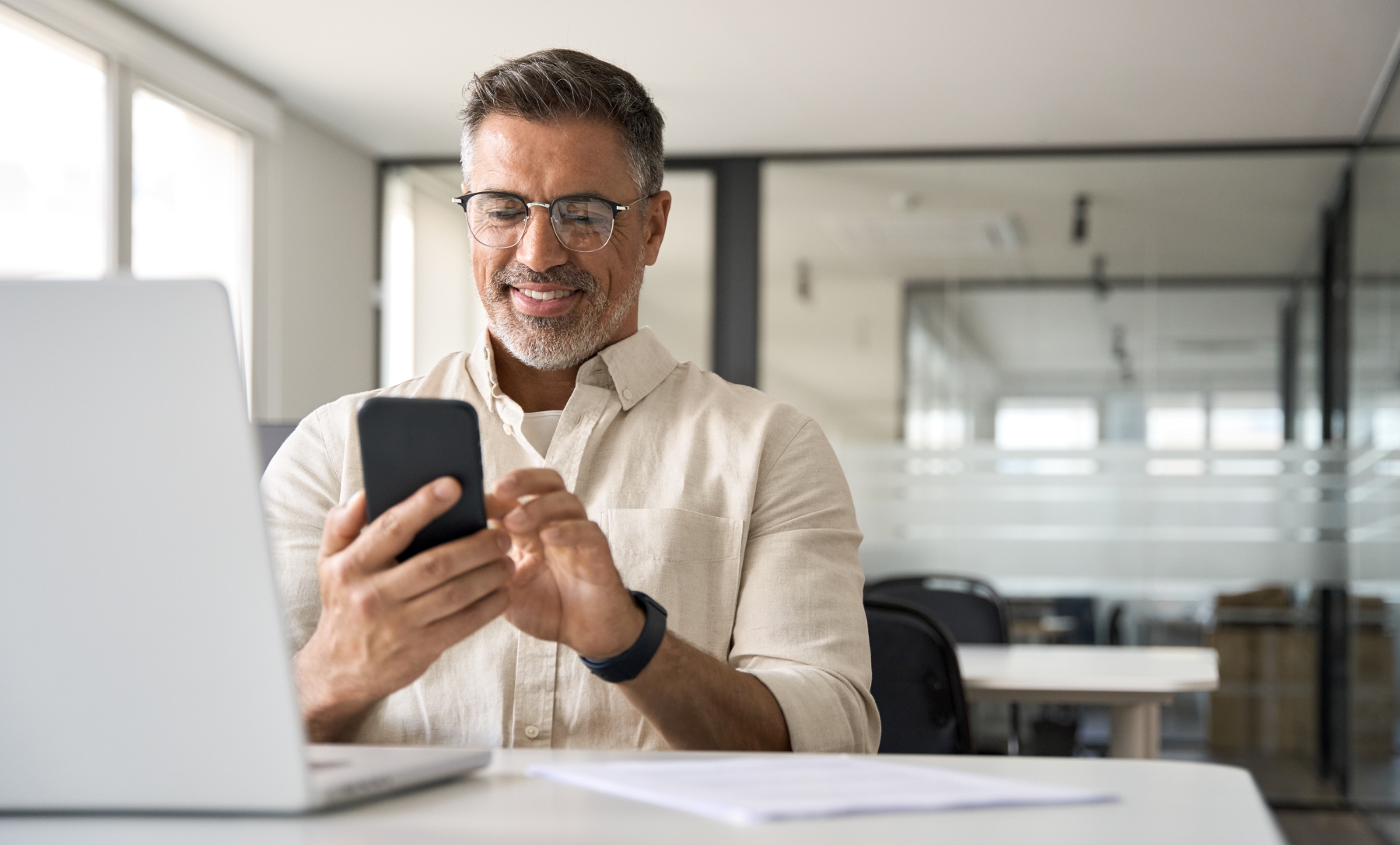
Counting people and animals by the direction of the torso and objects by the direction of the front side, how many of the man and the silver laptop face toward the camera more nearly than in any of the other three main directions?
1

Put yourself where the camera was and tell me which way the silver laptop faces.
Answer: facing away from the viewer and to the right of the viewer

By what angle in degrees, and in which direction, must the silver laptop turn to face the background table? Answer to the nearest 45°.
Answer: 0° — it already faces it

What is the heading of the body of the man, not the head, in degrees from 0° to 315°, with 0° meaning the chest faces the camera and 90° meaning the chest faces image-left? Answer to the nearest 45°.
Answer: approximately 0°

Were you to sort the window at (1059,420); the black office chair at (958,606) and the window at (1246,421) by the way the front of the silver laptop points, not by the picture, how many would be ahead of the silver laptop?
3

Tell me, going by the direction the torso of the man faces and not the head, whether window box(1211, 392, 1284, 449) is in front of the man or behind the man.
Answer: behind
